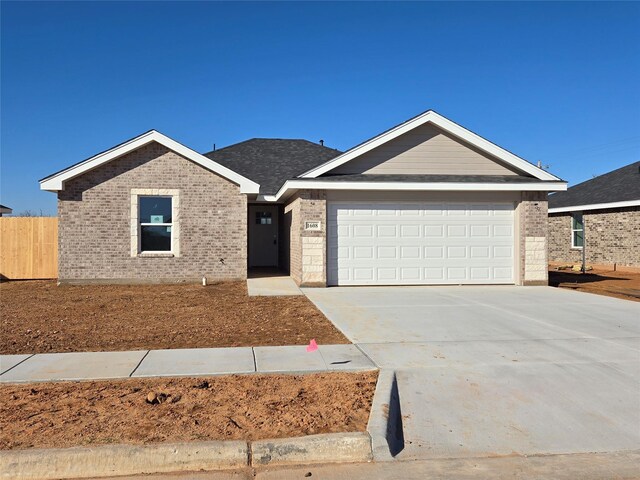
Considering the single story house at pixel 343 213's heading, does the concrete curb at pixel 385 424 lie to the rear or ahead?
ahead

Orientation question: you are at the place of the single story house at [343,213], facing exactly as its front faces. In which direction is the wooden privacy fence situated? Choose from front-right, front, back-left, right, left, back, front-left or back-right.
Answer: right

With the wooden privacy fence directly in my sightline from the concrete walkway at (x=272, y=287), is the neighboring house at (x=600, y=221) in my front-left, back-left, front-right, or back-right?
back-right

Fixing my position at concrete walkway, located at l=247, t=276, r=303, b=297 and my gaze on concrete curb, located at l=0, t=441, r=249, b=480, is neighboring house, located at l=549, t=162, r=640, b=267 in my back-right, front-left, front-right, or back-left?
back-left

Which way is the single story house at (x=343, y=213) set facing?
toward the camera

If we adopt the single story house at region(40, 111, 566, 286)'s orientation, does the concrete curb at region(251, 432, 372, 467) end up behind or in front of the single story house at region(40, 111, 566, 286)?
in front

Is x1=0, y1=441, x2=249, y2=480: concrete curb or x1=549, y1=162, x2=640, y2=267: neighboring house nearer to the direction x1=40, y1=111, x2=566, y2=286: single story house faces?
the concrete curb

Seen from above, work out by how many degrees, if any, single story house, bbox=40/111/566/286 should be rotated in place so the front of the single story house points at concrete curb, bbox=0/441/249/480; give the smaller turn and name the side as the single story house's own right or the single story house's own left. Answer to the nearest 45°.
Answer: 0° — it already faces it

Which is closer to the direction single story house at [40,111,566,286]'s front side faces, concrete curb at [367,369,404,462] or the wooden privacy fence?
the concrete curb

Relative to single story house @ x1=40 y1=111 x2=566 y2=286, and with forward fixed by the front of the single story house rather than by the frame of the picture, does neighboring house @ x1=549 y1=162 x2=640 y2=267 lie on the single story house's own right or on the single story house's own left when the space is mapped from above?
on the single story house's own left

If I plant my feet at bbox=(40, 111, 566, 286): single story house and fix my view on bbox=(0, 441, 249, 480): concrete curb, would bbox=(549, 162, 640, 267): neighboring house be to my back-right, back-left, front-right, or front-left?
back-left
